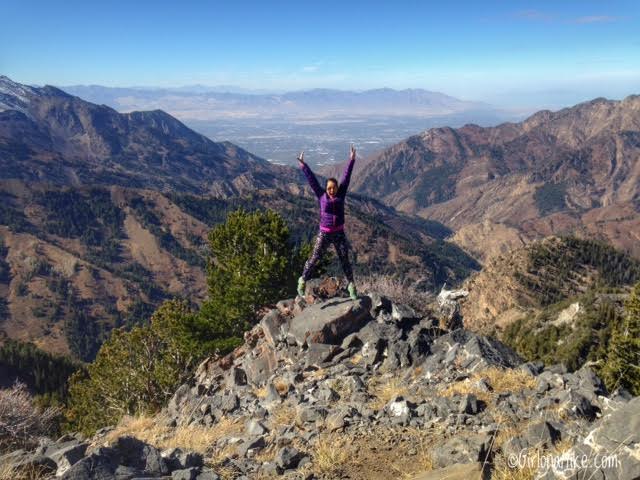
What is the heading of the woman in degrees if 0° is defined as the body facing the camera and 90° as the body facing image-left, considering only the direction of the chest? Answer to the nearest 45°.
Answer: approximately 0°

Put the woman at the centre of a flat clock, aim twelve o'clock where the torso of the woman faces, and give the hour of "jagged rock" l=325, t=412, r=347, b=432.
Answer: The jagged rock is roughly at 12 o'clock from the woman.

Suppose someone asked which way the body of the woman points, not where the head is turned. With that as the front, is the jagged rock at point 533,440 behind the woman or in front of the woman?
in front

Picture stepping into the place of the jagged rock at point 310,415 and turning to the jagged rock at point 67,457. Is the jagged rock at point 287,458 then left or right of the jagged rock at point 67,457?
left
